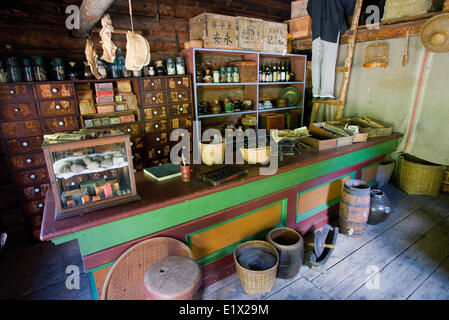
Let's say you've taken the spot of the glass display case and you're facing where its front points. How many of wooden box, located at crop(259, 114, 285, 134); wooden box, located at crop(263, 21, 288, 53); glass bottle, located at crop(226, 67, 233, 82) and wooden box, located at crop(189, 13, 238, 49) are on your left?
4

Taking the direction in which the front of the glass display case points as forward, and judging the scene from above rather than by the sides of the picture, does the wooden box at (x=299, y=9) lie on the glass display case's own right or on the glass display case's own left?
on the glass display case's own left

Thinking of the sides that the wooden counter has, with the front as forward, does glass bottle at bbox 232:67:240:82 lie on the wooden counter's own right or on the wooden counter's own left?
on the wooden counter's own left

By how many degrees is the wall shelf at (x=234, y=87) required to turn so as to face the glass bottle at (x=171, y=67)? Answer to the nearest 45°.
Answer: approximately 90° to its right

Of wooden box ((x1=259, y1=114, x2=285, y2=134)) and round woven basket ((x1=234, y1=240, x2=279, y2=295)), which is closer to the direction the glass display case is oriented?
the round woven basket

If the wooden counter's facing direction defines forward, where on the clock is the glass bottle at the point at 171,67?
The glass bottle is roughly at 7 o'clock from the wooden counter.

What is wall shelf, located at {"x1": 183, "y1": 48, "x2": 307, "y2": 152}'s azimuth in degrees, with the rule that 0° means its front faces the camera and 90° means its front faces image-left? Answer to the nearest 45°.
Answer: approximately 315°

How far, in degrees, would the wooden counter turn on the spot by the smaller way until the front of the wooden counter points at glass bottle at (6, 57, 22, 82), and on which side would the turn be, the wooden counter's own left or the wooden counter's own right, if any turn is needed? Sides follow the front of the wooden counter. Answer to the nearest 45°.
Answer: approximately 180°

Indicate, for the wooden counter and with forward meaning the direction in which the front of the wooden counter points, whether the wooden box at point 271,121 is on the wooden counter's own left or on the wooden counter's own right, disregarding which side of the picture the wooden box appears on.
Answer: on the wooden counter's own left

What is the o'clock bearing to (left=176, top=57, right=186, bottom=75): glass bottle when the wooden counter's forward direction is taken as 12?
The glass bottle is roughly at 7 o'clock from the wooden counter.

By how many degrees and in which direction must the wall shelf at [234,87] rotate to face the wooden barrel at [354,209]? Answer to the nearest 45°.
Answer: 0° — it already faces it

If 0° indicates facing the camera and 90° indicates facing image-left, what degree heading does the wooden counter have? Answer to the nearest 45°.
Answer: approximately 315°

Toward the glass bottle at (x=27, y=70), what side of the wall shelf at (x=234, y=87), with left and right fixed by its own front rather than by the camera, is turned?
right
